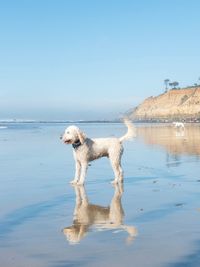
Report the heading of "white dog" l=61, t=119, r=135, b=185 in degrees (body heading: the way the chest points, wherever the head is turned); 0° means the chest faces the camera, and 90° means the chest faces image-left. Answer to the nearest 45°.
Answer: approximately 90°
